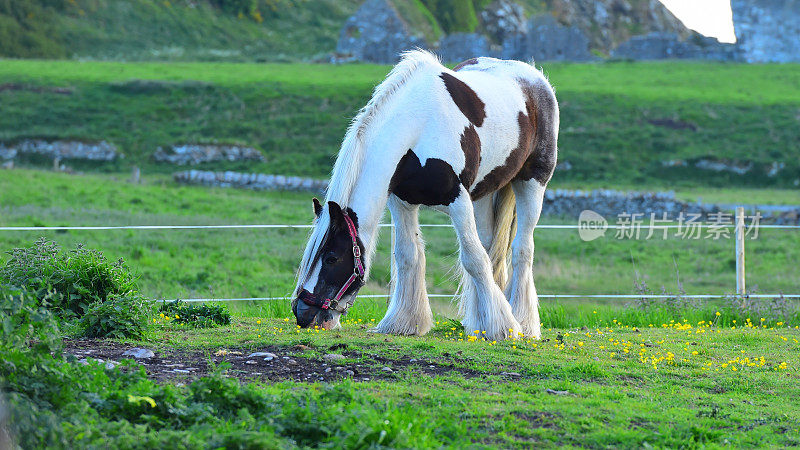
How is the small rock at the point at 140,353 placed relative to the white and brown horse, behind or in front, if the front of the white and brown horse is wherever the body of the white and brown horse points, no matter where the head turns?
in front

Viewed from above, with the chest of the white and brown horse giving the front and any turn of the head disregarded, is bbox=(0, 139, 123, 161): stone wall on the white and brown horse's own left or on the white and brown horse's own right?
on the white and brown horse's own right

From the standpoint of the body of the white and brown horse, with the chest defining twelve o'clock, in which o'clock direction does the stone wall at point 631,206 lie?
The stone wall is roughly at 5 o'clock from the white and brown horse.

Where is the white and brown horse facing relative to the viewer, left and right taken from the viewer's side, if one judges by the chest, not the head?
facing the viewer and to the left of the viewer

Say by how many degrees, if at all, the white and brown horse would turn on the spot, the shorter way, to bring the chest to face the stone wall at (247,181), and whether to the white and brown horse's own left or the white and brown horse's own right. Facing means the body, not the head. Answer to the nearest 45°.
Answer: approximately 135° to the white and brown horse's own right

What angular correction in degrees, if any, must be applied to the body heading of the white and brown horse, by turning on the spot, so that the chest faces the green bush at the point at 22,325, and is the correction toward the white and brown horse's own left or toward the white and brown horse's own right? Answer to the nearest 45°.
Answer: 0° — it already faces it

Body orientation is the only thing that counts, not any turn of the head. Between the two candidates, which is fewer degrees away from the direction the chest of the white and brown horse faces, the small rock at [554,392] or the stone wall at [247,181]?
the small rock

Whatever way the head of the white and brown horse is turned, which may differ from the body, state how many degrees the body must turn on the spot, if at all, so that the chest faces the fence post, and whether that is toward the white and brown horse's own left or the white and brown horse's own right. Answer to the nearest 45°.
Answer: approximately 180°

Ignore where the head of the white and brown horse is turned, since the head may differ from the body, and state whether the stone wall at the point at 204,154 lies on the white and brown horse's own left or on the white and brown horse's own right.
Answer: on the white and brown horse's own right

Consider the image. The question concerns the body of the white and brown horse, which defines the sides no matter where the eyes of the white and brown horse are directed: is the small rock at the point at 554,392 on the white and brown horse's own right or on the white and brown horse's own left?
on the white and brown horse's own left

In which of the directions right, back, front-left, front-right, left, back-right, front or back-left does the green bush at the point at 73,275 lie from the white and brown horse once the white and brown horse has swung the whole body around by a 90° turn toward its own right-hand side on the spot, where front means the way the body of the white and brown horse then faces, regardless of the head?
front-left

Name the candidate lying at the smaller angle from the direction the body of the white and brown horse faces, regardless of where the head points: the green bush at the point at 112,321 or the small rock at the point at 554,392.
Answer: the green bush
